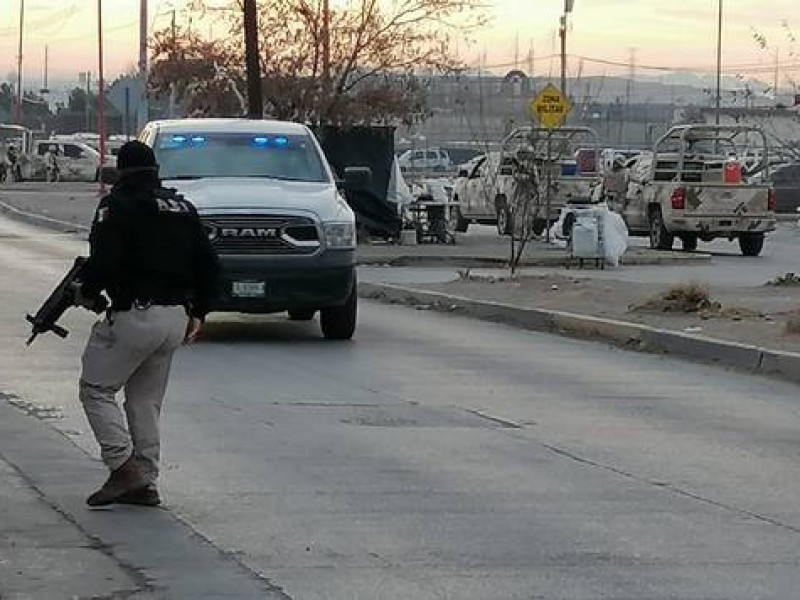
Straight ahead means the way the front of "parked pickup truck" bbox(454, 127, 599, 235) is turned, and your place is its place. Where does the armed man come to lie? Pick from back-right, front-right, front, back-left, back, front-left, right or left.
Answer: back-left

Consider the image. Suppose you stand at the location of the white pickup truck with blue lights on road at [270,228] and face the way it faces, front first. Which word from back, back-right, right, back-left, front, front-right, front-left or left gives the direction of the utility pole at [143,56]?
back

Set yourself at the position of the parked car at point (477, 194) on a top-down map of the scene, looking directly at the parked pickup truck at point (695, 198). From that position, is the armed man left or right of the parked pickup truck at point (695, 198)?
right

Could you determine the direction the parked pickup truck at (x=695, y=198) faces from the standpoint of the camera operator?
facing away from the viewer and to the left of the viewer

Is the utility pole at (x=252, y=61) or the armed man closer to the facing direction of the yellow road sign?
the armed man

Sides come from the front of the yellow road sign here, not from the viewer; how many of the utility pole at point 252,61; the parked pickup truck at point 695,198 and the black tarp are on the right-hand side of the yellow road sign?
2

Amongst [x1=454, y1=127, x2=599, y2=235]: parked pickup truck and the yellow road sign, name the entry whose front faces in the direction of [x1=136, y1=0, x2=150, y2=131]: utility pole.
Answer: the parked pickup truck

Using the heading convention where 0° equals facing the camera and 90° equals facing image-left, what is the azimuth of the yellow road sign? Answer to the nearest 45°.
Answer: approximately 0°

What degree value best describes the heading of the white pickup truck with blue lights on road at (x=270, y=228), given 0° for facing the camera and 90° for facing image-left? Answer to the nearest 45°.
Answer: approximately 0°

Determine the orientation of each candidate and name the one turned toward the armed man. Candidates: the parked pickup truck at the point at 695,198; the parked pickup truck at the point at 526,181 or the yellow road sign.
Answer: the yellow road sign
